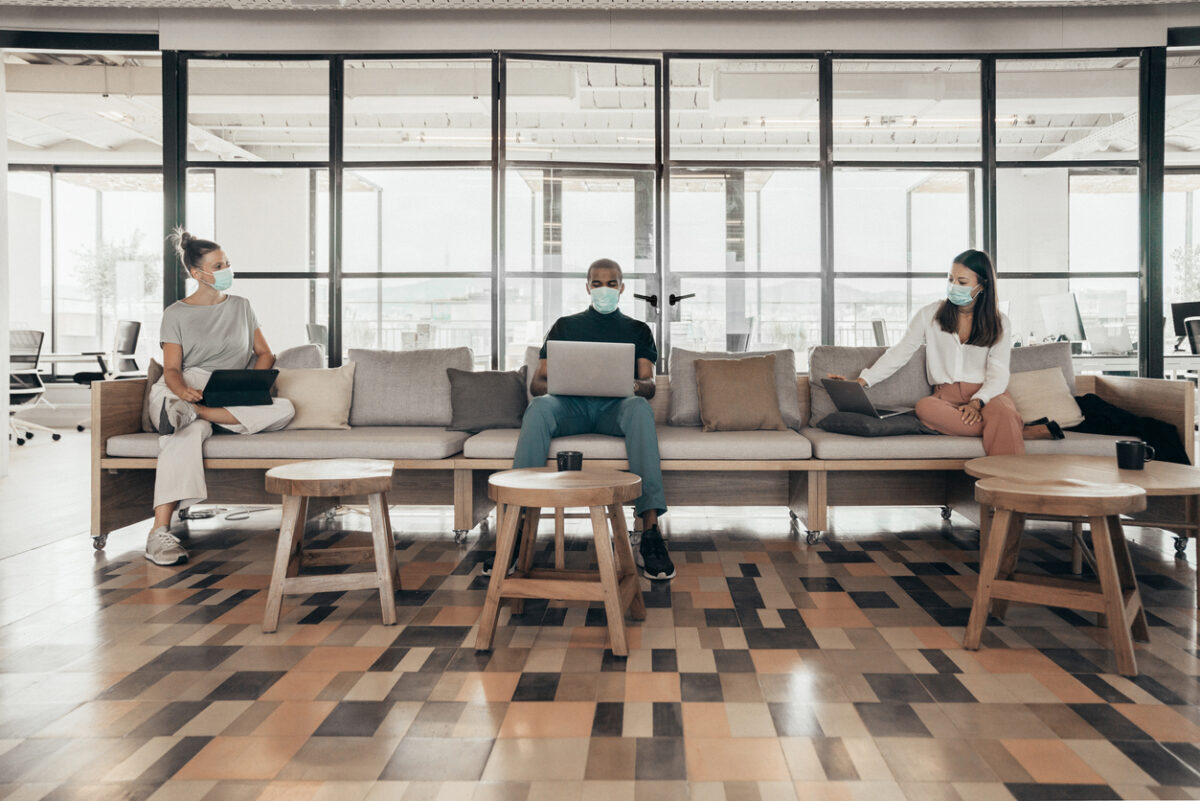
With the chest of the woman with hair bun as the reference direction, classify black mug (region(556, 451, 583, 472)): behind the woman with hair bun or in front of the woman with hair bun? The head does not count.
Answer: in front

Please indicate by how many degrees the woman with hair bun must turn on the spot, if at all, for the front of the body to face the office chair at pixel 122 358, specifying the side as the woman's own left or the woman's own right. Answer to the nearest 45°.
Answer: approximately 180°

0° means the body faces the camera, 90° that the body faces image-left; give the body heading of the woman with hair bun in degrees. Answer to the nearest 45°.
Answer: approximately 0°

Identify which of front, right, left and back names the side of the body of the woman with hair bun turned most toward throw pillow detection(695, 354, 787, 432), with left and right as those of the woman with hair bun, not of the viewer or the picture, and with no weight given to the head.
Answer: left

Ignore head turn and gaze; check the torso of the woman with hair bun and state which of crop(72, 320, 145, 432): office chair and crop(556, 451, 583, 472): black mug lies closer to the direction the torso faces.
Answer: the black mug

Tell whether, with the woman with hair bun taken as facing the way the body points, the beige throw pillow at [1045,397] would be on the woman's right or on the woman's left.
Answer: on the woman's left

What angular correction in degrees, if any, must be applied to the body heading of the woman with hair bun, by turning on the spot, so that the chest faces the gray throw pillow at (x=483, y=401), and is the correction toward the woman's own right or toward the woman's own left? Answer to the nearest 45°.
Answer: approximately 90° to the woman's own left

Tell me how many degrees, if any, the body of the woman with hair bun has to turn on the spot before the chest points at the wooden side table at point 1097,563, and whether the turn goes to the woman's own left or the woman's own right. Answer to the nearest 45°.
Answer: approximately 45° to the woman's own left

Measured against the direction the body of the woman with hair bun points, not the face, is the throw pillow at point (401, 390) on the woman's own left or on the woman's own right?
on the woman's own left

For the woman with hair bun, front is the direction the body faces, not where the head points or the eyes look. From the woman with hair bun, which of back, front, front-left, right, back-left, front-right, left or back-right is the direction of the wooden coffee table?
front-left

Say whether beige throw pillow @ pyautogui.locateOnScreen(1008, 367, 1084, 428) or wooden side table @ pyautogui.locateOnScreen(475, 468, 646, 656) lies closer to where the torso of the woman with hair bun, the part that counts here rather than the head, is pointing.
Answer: the wooden side table
